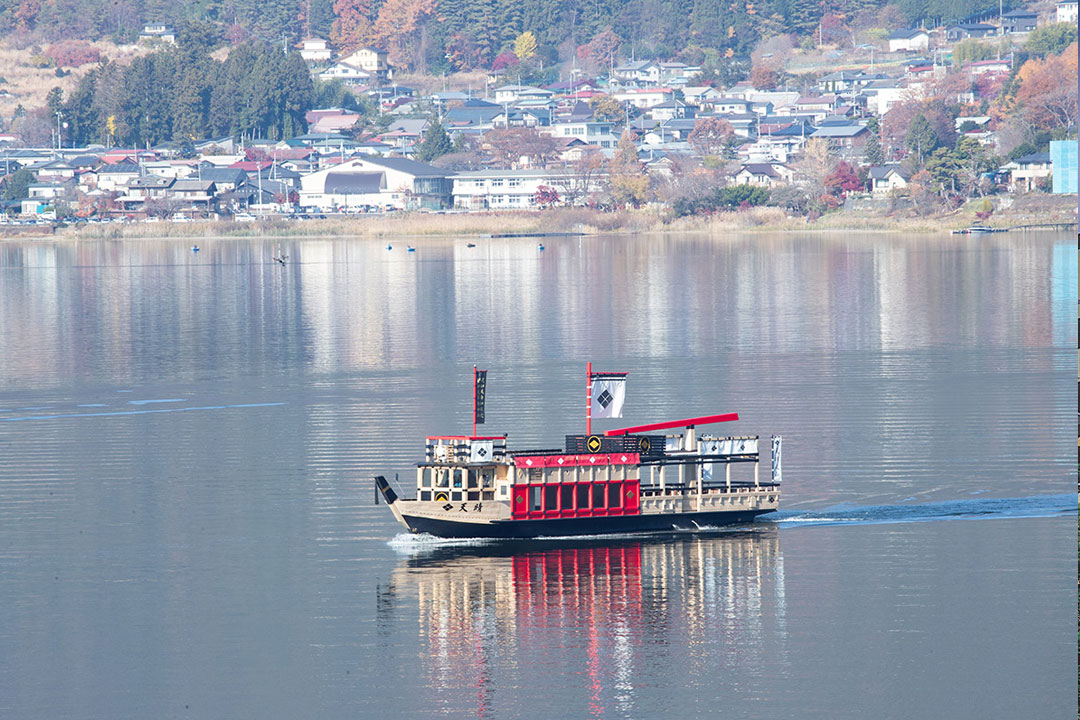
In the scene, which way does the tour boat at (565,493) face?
to the viewer's left
